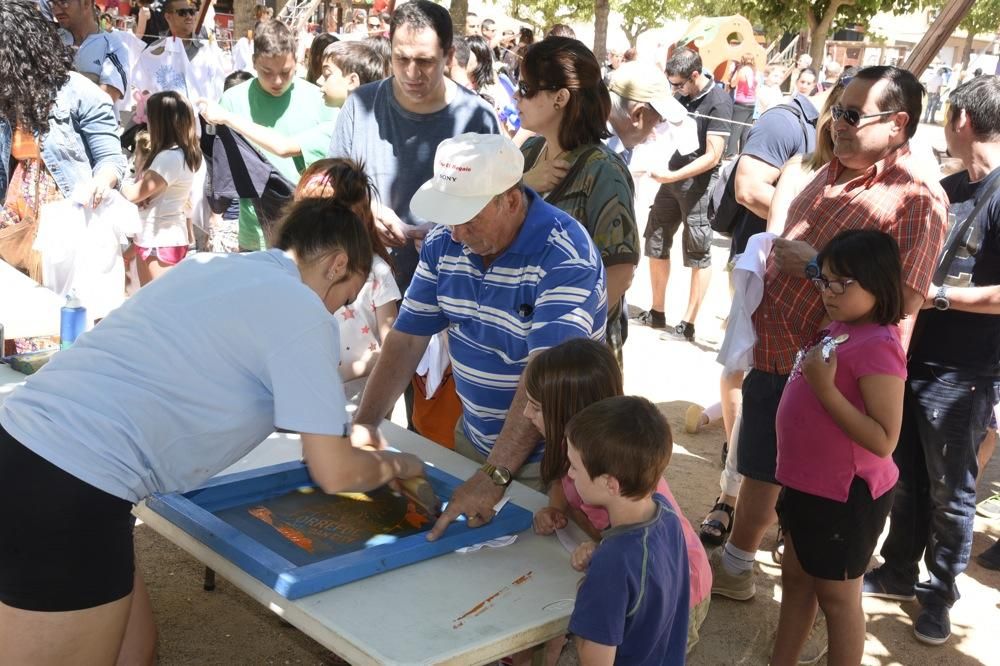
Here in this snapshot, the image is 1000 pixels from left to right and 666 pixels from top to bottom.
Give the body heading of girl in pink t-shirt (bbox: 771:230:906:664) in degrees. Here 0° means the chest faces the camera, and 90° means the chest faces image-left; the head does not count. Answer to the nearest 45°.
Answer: approximately 45°

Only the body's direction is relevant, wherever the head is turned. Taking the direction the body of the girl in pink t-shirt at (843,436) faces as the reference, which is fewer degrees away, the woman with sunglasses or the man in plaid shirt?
the woman with sunglasses

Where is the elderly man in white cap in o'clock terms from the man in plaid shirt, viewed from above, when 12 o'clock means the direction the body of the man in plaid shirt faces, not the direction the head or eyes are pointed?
The elderly man in white cap is roughly at 12 o'clock from the man in plaid shirt.

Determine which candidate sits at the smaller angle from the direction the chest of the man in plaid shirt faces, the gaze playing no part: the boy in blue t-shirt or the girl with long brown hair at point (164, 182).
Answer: the boy in blue t-shirt

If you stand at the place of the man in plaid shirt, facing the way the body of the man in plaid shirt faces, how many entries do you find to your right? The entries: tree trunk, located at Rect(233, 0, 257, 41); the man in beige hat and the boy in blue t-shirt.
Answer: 2

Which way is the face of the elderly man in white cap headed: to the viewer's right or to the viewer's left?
to the viewer's left

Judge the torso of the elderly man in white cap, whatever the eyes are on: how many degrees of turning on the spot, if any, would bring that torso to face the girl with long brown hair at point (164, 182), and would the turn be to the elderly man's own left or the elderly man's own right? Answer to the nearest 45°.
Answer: approximately 90° to the elderly man's own right

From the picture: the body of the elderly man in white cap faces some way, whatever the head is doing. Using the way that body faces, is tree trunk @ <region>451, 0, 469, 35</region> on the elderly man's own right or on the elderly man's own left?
on the elderly man's own right

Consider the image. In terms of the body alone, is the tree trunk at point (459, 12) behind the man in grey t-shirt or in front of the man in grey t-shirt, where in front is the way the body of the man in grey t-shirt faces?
behind

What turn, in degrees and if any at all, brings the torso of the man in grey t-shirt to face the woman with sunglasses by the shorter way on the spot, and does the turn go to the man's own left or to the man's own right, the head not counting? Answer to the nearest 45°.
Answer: approximately 45° to the man's own left

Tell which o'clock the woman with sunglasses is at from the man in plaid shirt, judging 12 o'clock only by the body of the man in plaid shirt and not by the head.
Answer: The woman with sunglasses is roughly at 1 o'clock from the man in plaid shirt.
